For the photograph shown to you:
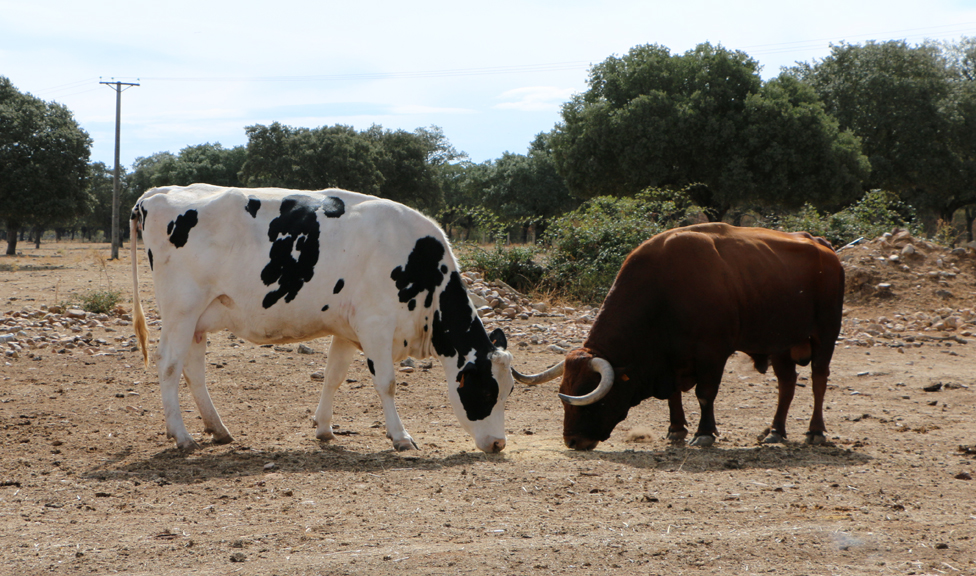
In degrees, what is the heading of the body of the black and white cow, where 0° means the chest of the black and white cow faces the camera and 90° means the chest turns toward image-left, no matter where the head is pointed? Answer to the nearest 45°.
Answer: approximately 270°

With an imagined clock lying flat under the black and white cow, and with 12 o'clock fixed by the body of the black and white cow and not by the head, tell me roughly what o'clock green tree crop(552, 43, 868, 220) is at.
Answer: The green tree is roughly at 10 o'clock from the black and white cow.

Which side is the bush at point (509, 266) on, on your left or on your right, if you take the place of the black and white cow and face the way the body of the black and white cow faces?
on your left

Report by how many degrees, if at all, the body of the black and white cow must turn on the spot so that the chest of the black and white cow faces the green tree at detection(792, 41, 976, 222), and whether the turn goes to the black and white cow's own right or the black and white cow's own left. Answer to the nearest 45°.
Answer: approximately 45° to the black and white cow's own left

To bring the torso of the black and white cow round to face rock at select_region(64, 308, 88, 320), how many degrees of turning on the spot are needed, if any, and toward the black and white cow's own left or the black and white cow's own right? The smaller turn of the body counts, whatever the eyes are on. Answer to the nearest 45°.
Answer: approximately 135° to the black and white cow's own left

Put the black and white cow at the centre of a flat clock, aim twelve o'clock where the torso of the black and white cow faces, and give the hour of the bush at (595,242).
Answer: The bush is roughly at 10 o'clock from the black and white cow.

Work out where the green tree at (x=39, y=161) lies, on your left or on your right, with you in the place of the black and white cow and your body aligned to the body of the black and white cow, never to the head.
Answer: on your left

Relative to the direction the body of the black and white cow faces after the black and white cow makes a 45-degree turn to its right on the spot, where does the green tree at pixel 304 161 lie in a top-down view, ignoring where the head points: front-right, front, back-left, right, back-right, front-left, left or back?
back-left

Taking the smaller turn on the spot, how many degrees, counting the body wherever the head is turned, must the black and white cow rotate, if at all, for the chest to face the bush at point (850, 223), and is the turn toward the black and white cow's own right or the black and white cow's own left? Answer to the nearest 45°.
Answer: approximately 45° to the black and white cow's own left

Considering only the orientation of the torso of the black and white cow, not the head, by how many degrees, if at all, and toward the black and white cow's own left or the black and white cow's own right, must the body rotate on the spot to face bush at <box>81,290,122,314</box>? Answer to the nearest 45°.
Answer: approximately 135° to the black and white cow's own left

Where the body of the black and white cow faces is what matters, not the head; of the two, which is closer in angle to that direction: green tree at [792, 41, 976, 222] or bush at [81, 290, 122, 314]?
the green tree

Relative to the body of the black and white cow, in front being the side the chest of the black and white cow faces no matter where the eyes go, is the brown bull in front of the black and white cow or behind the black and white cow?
in front

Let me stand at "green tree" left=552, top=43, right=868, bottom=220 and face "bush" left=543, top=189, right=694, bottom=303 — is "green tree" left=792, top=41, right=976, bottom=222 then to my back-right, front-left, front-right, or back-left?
back-left
